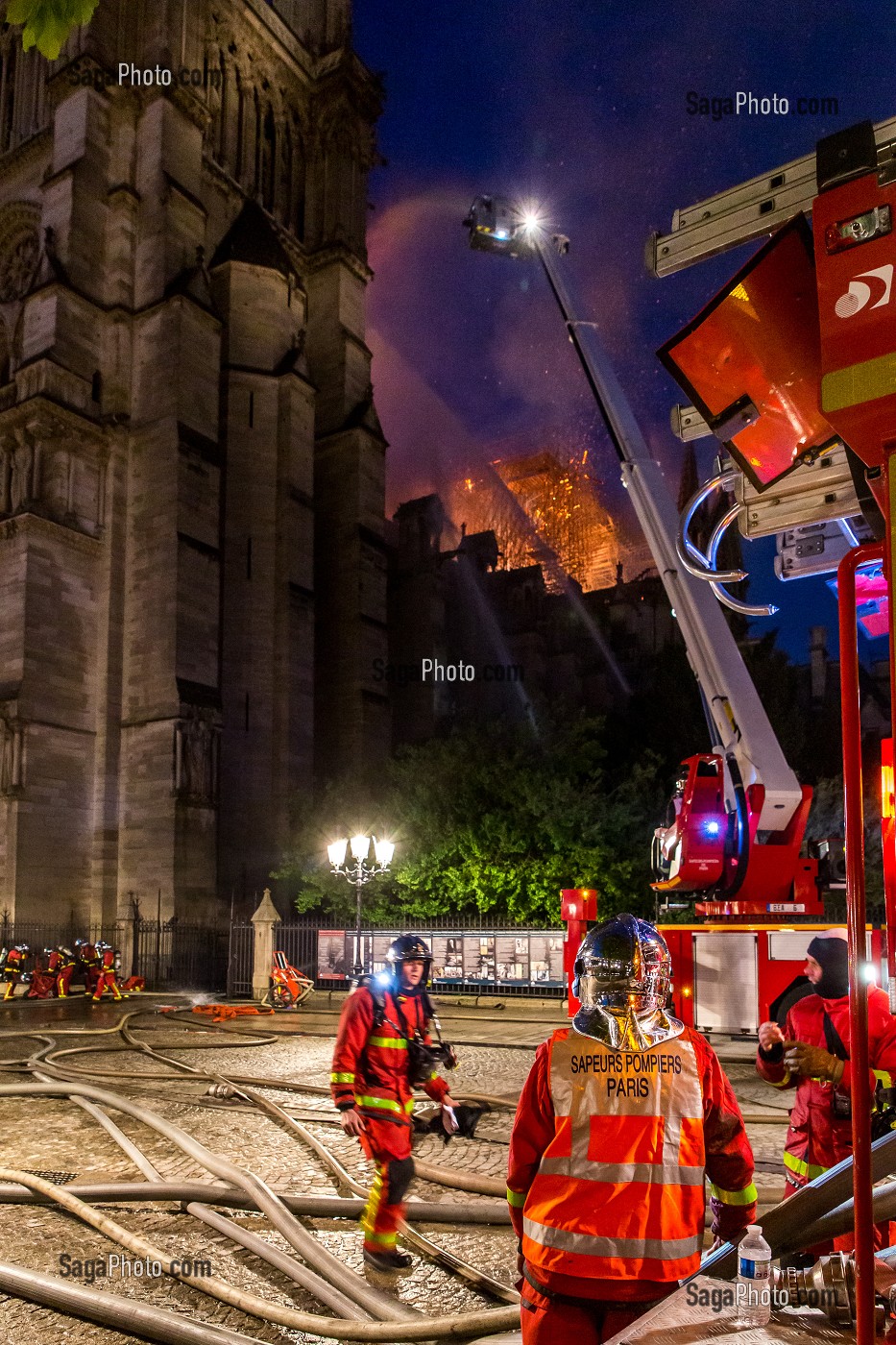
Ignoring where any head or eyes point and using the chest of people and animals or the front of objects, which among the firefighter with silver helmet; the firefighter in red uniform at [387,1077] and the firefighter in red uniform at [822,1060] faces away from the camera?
the firefighter with silver helmet

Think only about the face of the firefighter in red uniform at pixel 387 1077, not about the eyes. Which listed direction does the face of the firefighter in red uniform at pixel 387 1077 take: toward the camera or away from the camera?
toward the camera

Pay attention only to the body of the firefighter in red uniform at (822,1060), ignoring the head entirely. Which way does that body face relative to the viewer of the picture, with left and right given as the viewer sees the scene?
facing the viewer and to the left of the viewer

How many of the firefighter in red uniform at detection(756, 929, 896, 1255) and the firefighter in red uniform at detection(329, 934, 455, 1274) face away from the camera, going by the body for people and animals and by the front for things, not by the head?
0

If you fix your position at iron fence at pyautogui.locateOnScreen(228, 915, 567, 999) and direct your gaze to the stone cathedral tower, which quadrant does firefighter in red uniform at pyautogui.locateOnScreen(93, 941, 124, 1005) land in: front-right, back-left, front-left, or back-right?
front-left

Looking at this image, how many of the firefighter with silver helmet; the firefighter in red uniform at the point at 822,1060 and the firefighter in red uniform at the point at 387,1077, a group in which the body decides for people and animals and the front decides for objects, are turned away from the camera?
1

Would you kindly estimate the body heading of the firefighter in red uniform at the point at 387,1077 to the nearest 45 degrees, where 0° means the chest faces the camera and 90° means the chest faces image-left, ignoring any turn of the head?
approximately 315°

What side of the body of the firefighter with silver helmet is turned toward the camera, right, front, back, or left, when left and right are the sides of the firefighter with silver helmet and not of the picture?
back

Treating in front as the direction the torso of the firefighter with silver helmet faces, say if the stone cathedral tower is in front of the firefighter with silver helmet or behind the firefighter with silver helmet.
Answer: in front

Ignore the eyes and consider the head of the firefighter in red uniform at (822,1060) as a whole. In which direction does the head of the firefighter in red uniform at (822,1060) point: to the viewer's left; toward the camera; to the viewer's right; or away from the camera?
to the viewer's left

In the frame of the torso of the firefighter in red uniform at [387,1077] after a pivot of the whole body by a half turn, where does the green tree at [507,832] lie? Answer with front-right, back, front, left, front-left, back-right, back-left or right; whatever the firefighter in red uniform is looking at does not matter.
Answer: front-right

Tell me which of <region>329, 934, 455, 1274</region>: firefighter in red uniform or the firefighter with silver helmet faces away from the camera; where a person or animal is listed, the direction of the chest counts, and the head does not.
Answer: the firefighter with silver helmet

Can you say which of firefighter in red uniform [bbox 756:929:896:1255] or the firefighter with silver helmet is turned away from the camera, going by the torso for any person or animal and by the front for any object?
the firefighter with silver helmet

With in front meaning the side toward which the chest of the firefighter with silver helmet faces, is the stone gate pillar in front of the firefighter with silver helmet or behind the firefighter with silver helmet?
in front
